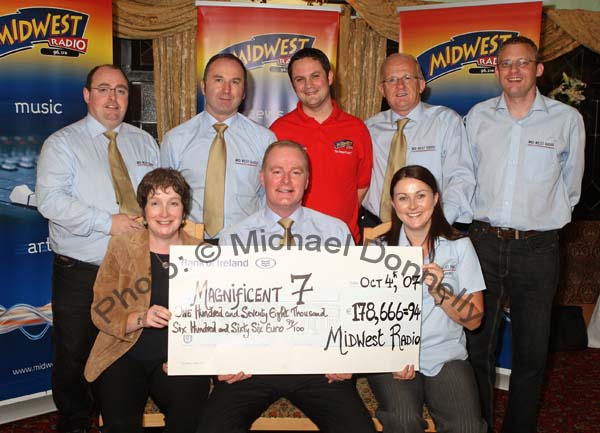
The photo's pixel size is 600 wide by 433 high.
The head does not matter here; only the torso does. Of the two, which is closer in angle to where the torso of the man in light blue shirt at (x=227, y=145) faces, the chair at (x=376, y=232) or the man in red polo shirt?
the chair

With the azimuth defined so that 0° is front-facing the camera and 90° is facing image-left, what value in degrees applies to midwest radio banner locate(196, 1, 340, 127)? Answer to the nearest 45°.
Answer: approximately 0°

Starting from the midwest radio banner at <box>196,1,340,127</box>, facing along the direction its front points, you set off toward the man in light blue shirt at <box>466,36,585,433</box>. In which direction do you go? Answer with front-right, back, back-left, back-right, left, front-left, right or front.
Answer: front-left

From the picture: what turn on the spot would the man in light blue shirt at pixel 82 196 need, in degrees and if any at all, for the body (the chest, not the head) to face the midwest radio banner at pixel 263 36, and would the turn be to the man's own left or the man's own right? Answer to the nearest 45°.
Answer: approximately 90° to the man's own left

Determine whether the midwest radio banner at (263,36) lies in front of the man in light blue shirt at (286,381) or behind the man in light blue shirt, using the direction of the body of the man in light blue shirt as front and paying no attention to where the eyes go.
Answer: behind

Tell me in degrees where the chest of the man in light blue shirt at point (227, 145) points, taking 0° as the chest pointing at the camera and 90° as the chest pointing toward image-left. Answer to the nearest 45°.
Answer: approximately 0°
